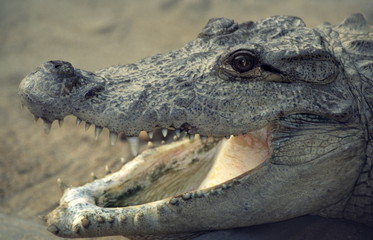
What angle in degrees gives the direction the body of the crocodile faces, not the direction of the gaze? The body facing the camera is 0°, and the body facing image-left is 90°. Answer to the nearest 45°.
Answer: approximately 90°
